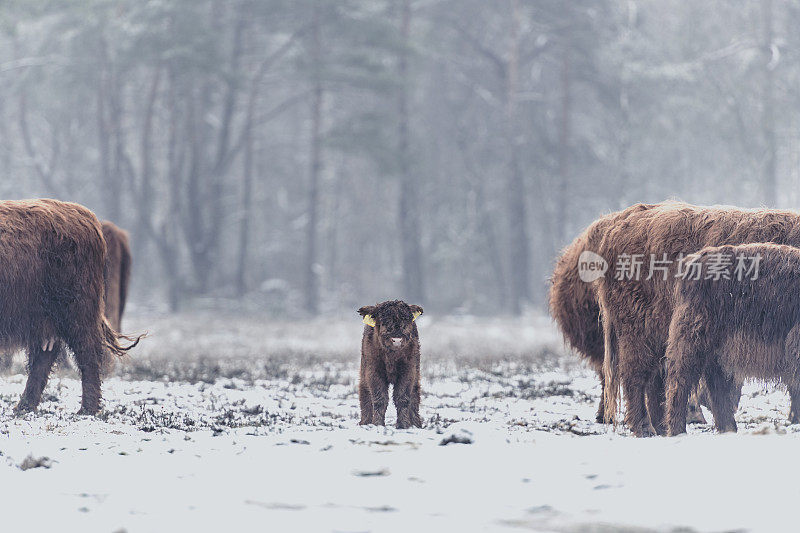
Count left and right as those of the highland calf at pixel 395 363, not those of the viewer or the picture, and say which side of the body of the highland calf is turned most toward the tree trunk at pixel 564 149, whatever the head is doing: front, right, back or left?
back

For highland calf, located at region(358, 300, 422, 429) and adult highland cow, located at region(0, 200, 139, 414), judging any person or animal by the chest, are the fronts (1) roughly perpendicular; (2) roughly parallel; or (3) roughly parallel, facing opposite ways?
roughly perpendicular

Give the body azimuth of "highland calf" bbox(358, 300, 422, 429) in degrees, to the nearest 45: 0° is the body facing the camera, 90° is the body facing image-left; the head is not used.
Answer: approximately 0°

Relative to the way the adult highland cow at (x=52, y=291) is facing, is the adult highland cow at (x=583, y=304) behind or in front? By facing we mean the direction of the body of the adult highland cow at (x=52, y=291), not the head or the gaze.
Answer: behind

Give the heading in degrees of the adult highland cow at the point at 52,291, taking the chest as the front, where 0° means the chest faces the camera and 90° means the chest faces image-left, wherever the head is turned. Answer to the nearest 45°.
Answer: approximately 90°

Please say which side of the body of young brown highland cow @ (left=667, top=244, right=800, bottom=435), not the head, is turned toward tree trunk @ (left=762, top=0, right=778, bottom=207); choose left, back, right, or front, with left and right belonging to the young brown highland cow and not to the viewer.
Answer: left

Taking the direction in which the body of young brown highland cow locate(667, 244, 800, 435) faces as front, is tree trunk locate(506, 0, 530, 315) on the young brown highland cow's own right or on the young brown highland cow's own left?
on the young brown highland cow's own left

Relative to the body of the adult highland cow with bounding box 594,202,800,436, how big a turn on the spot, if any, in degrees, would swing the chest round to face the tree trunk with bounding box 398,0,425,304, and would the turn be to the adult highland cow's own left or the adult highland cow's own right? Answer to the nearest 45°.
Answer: approximately 90° to the adult highland cow's own left

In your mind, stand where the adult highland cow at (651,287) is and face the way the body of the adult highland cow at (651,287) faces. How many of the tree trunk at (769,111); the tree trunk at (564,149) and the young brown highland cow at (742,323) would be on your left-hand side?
2

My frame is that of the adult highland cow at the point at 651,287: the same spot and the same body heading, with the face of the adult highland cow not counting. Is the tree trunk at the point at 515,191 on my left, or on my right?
on my left
